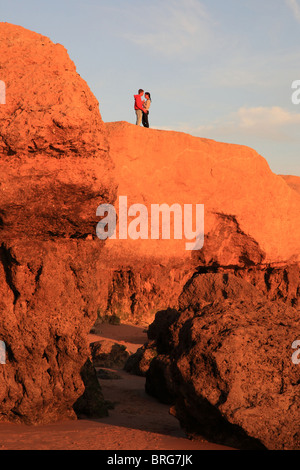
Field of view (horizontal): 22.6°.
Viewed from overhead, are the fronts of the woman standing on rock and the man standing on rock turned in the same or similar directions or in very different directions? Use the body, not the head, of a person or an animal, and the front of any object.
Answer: very different directions

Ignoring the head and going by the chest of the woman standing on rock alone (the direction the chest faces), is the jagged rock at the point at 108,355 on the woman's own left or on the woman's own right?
on the woman's own left

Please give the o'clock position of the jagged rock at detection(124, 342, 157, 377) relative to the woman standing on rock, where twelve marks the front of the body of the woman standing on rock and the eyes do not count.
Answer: The jagged rock is roughly at 9 o'clock from the woman standing on rock.

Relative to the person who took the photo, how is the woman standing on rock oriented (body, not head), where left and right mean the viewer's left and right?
facing to the left of the viewer

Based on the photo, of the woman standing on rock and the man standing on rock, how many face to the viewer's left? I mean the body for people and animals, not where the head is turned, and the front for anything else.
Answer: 1

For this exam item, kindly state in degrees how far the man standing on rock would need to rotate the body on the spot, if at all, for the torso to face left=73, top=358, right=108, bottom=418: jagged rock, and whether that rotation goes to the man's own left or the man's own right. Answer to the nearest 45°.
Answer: approximately 90° to the man's own right

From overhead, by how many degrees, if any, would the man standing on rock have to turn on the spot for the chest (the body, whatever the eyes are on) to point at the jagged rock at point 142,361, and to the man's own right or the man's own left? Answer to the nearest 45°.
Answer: approximately 90° to the man's own right

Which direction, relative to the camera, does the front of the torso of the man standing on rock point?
to the viewer's right
